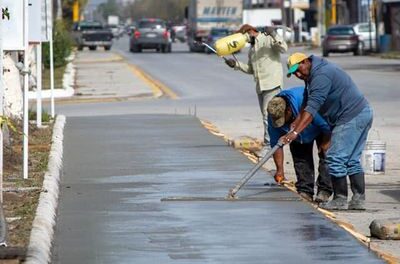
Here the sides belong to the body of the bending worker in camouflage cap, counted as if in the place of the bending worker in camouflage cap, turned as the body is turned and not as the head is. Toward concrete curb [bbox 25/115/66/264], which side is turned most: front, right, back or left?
front

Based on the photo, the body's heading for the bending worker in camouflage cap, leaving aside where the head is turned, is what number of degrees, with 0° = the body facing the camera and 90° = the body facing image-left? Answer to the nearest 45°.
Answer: approximately 45°

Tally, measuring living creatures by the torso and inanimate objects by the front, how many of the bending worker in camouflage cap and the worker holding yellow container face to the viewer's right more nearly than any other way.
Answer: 0

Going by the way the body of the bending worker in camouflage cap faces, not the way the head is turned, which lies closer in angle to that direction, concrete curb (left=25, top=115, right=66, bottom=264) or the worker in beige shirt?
the concrete curb

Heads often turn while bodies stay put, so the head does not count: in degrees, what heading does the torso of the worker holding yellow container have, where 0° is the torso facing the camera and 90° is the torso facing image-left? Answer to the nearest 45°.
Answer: approximately 45°

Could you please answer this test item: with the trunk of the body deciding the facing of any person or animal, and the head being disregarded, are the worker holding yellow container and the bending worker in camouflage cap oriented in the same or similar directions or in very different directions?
same or similar directions

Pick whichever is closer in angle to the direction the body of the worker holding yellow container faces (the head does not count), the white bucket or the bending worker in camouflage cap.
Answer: the bending worker in camouflage cap

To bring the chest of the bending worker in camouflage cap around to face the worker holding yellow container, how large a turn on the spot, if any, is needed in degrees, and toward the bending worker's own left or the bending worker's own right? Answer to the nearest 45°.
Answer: approximately 135° to the bending worker's own right

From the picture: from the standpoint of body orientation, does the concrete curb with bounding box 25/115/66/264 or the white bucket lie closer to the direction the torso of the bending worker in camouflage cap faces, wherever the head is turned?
the concrete curb

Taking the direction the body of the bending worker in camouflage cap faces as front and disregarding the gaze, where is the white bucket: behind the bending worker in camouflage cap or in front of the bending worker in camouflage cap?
behind

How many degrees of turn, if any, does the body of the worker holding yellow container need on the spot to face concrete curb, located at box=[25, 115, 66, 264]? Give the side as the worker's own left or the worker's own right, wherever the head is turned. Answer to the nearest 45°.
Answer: approximately 45° to the worker's own right

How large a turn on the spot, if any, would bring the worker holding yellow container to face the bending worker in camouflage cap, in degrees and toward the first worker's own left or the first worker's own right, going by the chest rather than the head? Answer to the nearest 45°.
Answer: approximately 45° to the first worker's own left
